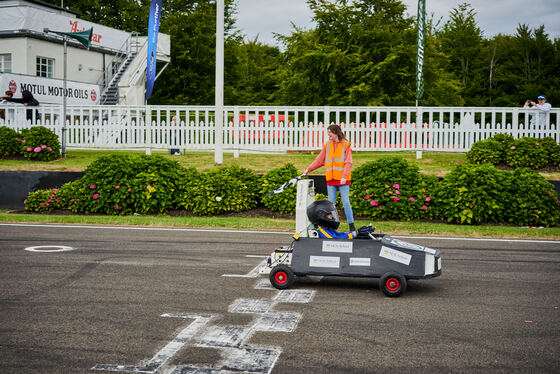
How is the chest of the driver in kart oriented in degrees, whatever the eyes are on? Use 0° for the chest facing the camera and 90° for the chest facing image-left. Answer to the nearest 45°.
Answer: approximately 270°

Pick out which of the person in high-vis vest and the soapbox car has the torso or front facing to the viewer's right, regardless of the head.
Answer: the soapbox car

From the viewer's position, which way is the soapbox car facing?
facing to the right of the viewer

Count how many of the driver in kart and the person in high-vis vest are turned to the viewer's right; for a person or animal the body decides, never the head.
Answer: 1

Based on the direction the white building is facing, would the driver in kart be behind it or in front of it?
in front

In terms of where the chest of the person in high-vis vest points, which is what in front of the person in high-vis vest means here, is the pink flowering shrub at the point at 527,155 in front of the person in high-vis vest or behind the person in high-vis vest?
behind

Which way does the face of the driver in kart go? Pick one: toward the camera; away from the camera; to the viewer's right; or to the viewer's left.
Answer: to the viewer's right

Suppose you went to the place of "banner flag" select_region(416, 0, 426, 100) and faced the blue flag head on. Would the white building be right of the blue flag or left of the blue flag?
right

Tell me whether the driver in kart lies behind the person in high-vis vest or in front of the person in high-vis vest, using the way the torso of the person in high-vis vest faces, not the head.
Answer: in front

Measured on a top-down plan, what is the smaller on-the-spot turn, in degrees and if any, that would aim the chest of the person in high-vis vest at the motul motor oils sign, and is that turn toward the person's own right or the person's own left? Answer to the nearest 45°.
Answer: approximately 90° to the person's own right

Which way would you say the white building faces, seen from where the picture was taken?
facing the viewer and to the right of the viewer
